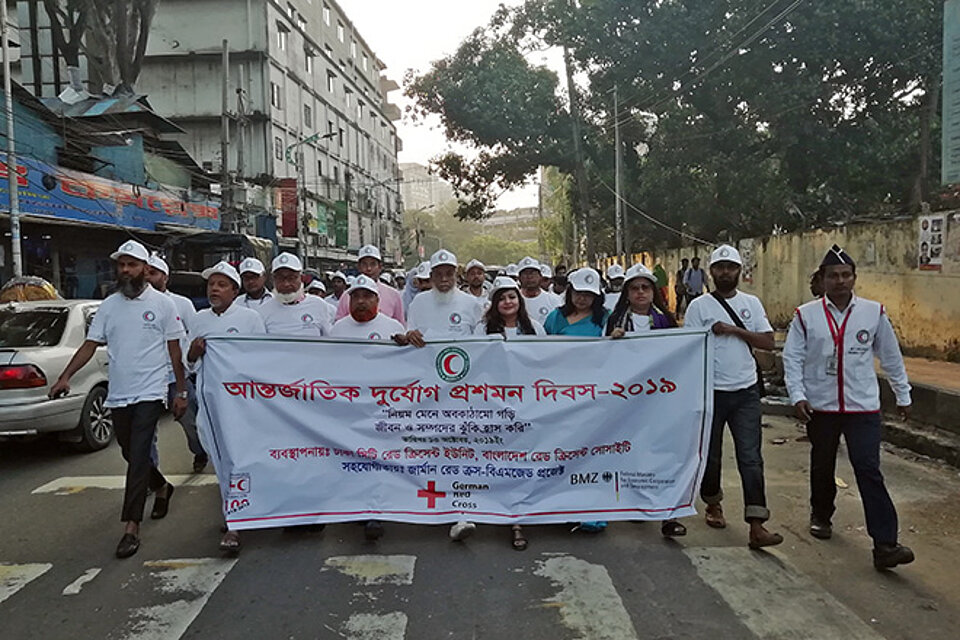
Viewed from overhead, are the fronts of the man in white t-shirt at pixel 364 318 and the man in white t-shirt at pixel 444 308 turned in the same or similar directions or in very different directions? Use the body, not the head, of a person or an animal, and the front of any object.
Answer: same or similar directions

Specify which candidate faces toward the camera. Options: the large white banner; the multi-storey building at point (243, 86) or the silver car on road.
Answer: the large white banner

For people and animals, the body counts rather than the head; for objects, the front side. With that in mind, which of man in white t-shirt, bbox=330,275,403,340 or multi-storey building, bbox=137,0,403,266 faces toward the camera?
the man in white t-shirt

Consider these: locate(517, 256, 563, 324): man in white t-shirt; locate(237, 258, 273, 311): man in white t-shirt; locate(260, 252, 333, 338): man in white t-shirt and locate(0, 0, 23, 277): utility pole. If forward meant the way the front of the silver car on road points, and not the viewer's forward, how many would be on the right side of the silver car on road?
3

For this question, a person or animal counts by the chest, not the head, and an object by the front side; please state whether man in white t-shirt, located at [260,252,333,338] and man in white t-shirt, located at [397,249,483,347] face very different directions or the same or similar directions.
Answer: same or similar directions

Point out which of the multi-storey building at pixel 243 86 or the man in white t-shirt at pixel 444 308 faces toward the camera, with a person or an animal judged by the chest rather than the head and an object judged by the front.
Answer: the man in white t-shirt

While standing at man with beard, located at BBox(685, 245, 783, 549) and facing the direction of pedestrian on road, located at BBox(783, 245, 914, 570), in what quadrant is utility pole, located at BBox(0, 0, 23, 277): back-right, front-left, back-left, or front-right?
back-left

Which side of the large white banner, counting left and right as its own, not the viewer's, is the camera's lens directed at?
front

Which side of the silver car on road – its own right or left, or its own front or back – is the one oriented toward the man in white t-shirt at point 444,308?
right

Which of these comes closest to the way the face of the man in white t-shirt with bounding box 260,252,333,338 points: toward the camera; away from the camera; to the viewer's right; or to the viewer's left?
toward the camera

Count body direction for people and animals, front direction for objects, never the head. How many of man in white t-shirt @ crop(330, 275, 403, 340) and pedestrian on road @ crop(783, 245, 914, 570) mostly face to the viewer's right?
0

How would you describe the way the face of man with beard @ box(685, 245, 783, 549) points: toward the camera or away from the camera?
toward the camera

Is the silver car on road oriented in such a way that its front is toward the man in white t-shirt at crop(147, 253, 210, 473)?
no

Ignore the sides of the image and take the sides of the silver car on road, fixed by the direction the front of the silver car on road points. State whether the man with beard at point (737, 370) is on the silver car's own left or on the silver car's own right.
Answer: on the silver car's own right

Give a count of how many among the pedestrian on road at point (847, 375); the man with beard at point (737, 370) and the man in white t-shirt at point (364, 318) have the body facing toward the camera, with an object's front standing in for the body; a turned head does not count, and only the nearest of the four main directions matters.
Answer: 3

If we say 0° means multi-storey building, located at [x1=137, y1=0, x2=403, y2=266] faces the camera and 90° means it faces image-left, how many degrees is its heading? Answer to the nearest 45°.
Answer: approximately 270°

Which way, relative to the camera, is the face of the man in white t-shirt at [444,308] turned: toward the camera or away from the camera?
toward the camera

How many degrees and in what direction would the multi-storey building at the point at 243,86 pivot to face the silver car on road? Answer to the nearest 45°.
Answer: approximately 90° to its right

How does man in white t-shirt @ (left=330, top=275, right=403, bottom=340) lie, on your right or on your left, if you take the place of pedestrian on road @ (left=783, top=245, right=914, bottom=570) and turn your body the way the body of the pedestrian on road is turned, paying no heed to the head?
on your right

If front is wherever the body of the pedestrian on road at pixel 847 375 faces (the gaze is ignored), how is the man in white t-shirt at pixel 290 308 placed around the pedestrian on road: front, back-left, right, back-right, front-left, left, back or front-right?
right

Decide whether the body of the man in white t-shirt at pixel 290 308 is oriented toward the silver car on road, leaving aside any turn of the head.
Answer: no

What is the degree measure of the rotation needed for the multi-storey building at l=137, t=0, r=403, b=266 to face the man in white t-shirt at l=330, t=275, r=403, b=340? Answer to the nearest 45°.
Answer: approximately 90° to its right

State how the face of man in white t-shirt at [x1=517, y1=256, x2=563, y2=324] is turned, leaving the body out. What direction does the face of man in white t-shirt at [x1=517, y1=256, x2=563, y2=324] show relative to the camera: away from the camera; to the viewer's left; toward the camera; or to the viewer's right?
toward the camera

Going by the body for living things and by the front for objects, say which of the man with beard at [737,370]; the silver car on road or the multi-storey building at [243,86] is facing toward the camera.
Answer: the man with beard

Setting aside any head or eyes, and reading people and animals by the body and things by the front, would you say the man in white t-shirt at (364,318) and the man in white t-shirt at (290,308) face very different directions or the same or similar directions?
same or similar directions

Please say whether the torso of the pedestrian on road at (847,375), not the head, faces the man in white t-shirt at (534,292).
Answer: no

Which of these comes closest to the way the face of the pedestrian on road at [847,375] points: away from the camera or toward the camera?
toward the camera
